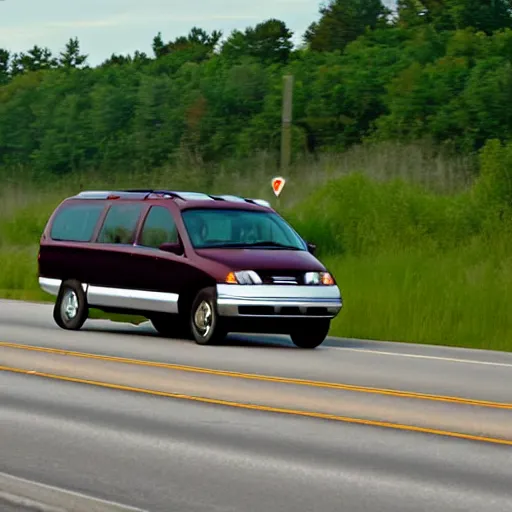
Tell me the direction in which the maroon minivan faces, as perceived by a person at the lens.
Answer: facing the viewer and to the right of the viewer

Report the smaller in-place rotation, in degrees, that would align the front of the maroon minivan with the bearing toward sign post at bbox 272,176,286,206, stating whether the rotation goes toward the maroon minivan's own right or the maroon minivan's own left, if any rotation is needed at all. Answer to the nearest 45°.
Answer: approximately 135° to the maroon minivan's own left
